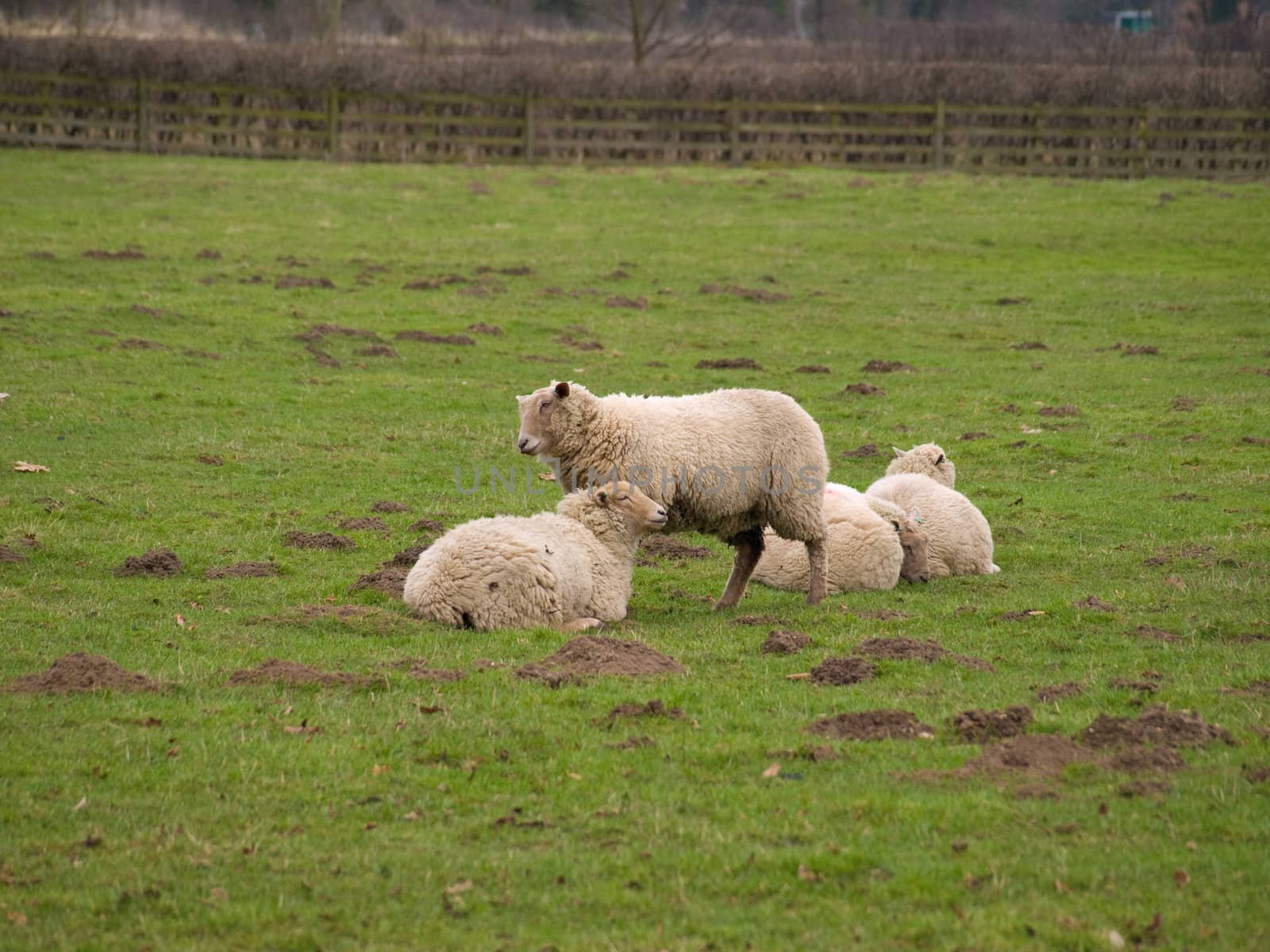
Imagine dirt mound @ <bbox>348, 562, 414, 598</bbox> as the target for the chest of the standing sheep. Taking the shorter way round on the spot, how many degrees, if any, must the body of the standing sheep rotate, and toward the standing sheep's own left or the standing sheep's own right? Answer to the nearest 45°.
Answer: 0° — it already faces it

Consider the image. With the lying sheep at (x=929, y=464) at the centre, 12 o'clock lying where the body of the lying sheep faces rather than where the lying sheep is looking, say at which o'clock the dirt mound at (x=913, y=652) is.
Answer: The dirt mound is roughly at 6 o'clock from the lying sheep.

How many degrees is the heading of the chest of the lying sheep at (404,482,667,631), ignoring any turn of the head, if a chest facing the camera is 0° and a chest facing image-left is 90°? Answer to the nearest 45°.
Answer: approximately 270°

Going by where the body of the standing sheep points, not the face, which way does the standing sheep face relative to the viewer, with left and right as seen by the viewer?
facing to the left of the viewer

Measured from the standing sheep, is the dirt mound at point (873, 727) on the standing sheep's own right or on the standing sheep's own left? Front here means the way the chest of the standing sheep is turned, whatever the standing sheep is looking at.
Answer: on the standing sheep's own left

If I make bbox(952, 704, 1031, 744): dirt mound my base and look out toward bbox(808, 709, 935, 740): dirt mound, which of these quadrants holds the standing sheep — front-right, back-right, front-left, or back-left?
front-right

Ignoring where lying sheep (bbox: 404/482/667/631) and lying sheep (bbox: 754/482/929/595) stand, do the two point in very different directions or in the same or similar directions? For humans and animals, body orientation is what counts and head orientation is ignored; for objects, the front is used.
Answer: same or similar directions

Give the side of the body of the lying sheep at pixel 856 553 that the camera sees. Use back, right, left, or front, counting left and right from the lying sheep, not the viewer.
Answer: right

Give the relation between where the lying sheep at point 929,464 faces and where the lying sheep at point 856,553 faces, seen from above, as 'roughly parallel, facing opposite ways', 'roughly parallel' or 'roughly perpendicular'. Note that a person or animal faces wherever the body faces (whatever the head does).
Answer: roughly perpendicular

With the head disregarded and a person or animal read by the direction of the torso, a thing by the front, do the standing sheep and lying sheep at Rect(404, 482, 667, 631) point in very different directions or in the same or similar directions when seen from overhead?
very different directions

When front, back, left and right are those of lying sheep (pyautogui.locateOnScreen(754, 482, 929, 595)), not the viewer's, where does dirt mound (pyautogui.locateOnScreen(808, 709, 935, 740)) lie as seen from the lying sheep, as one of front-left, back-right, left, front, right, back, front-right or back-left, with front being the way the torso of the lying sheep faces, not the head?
right
